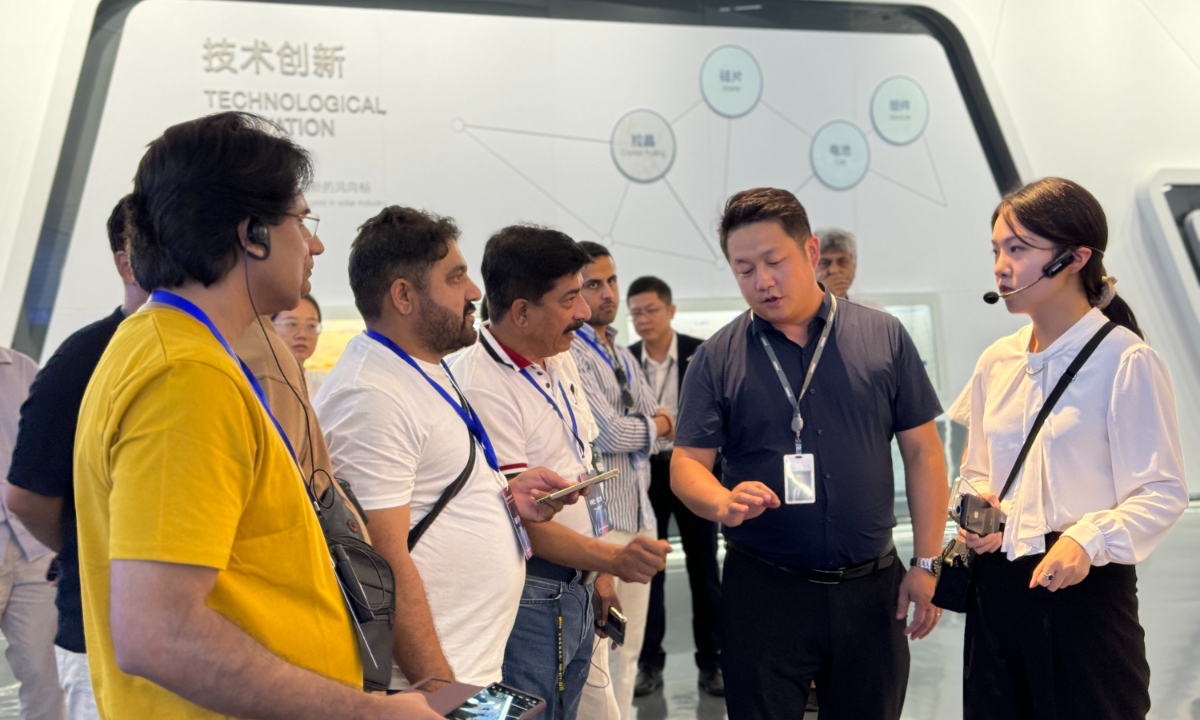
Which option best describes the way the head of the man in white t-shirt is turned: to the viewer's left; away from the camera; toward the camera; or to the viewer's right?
to the viewer's right

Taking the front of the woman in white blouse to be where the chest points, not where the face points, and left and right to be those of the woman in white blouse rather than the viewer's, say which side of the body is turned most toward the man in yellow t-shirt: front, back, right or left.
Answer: front

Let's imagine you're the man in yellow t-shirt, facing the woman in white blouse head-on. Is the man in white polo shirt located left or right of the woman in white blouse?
left

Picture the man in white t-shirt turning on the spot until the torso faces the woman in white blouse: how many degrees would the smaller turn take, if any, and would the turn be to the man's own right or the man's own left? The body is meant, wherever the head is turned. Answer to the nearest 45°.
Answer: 0° — they already face them

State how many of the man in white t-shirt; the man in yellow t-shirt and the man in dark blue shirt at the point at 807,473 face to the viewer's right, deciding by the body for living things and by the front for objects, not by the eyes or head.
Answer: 2

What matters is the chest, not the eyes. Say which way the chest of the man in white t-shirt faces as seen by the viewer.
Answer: to the viewer's right

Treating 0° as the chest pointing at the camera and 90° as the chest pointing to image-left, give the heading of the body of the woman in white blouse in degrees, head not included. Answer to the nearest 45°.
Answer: approximately 45°

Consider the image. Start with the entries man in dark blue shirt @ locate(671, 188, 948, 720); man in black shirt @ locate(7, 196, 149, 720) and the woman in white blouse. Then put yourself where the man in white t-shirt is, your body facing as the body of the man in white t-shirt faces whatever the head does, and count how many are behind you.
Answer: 1

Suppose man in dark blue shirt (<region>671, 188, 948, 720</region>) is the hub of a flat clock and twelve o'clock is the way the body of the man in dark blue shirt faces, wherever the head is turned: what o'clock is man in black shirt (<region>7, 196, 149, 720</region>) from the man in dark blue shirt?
The man in black shirt is roughly at 2 o'clock from the man in dark blue shirt.

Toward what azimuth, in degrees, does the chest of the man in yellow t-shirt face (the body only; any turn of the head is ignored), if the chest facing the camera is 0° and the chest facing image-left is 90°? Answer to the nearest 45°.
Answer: approximately 270°

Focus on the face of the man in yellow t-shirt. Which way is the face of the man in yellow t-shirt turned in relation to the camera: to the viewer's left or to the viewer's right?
to the viewer's right
